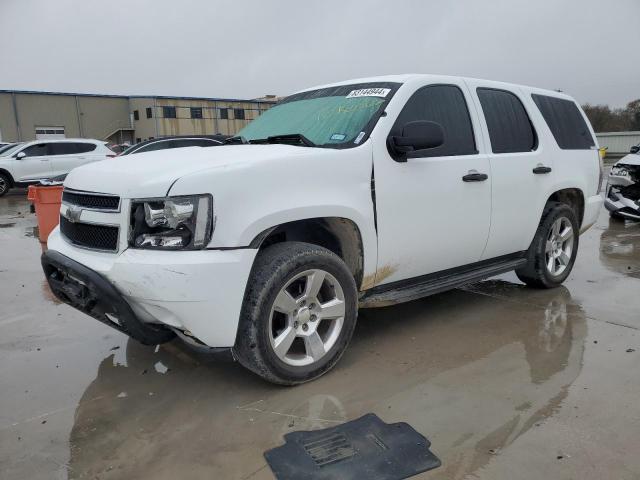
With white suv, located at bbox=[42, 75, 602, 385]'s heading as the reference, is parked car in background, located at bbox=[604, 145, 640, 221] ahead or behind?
behind

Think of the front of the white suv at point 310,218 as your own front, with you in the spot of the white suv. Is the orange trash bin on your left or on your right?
on your right

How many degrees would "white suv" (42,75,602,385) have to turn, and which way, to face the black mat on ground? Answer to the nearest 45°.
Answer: approximately 45° to its left

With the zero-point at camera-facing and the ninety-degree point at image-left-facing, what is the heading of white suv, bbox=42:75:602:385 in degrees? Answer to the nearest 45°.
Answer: approximately 45°

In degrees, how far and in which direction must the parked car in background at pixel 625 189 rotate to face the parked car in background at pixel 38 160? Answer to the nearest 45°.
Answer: approximately 45° to its right

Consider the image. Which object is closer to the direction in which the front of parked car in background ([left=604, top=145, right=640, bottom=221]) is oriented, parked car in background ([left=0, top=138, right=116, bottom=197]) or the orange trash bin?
the orange trash bin

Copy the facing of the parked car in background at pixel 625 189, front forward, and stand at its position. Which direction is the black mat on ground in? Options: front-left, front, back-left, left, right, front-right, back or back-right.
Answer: front-left

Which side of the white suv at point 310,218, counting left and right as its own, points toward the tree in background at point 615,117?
back

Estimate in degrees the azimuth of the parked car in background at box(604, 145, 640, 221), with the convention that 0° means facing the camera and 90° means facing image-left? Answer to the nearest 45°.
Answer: approximately 45°

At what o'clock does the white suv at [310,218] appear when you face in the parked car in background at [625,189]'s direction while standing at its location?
The white suv is roughly at 11 o'clock from the parked car in background.

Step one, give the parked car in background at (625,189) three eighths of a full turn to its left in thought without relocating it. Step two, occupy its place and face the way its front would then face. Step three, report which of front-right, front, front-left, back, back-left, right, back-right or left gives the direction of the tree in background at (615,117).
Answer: left

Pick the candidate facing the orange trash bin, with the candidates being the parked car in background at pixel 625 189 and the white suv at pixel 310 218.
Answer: the parked car in background
